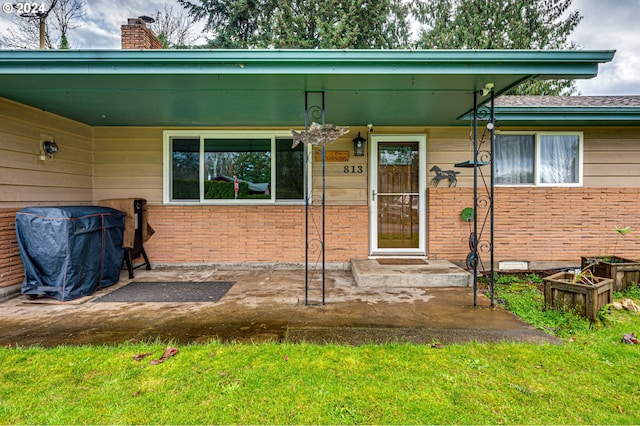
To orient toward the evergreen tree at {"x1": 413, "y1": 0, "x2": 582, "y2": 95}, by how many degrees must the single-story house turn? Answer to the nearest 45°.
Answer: approximately 135° to its left

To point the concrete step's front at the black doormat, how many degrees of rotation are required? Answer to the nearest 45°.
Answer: approximately 90° to its right

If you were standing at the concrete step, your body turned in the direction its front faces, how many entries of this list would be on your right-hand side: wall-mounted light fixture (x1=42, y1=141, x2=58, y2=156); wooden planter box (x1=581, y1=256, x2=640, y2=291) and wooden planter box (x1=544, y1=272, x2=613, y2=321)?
1

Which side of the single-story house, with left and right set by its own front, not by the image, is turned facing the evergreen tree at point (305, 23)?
back

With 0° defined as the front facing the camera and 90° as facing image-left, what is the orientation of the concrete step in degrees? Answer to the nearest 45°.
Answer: approximately 0°

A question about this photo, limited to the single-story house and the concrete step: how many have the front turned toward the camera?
2

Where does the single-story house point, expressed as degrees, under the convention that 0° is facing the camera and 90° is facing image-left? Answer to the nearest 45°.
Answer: approximately 0°

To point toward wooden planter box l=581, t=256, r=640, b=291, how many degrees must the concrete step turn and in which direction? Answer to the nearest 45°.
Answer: approximately 90° to its left
